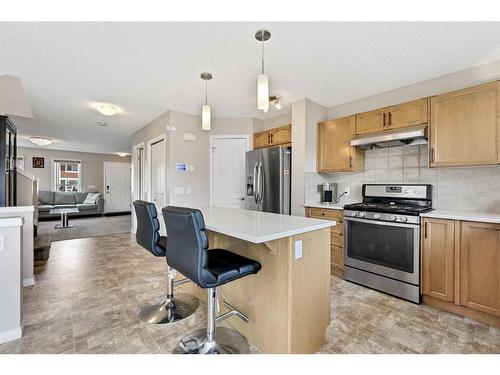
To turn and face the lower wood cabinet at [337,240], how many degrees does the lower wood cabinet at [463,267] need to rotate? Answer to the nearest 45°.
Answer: approximately 45° to its right

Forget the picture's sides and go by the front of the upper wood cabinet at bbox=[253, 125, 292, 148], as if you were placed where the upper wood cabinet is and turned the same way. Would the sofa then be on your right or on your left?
on your right

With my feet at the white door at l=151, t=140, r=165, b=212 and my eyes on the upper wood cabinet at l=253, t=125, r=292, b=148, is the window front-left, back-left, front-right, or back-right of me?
back-left

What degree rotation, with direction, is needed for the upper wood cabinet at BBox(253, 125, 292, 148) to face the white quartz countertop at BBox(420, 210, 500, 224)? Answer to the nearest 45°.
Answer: approximately 90° to its left

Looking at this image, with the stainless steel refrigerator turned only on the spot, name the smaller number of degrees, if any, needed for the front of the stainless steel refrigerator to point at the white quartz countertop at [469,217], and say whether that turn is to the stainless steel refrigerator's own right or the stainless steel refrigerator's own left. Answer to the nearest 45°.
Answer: approximately 90° to the stainless steel refrigerator's own left

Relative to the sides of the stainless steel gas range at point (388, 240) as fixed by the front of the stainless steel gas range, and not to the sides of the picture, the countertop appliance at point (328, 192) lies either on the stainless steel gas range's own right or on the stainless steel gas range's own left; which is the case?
on the stainless steel gas range's own right

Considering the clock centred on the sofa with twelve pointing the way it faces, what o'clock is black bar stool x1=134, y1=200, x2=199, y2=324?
The black bar stool is roughly at 12 o'clock from the sofa.

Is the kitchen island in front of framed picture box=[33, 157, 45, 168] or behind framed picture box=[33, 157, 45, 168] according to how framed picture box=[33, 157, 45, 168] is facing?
in front

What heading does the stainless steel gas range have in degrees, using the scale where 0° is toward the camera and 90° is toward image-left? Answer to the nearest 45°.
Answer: approximately 45°

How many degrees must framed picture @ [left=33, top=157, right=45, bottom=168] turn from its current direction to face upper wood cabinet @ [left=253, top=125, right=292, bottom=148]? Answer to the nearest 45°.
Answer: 0° — it already faces it

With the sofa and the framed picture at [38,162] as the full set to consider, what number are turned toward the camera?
2

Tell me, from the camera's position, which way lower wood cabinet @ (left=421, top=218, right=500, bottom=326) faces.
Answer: facing the viewer and to the left of the viewer
